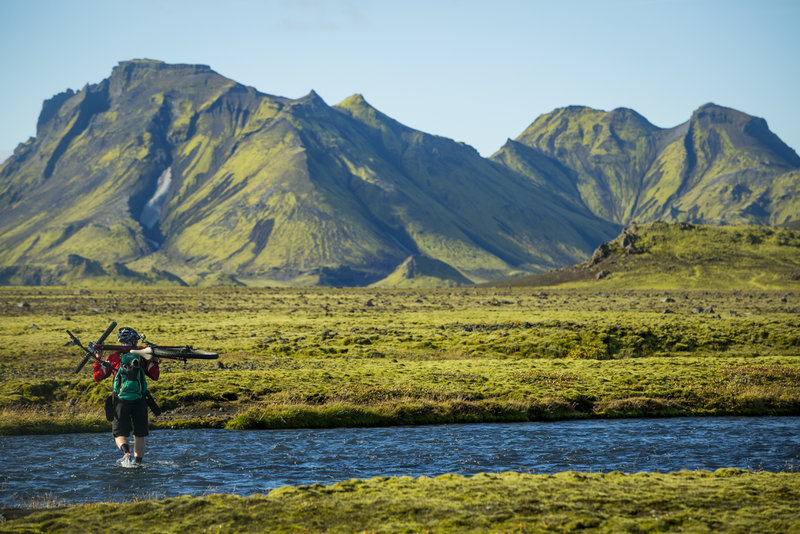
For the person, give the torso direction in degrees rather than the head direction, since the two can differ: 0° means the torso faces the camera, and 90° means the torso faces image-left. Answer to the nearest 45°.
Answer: approximately 180°
